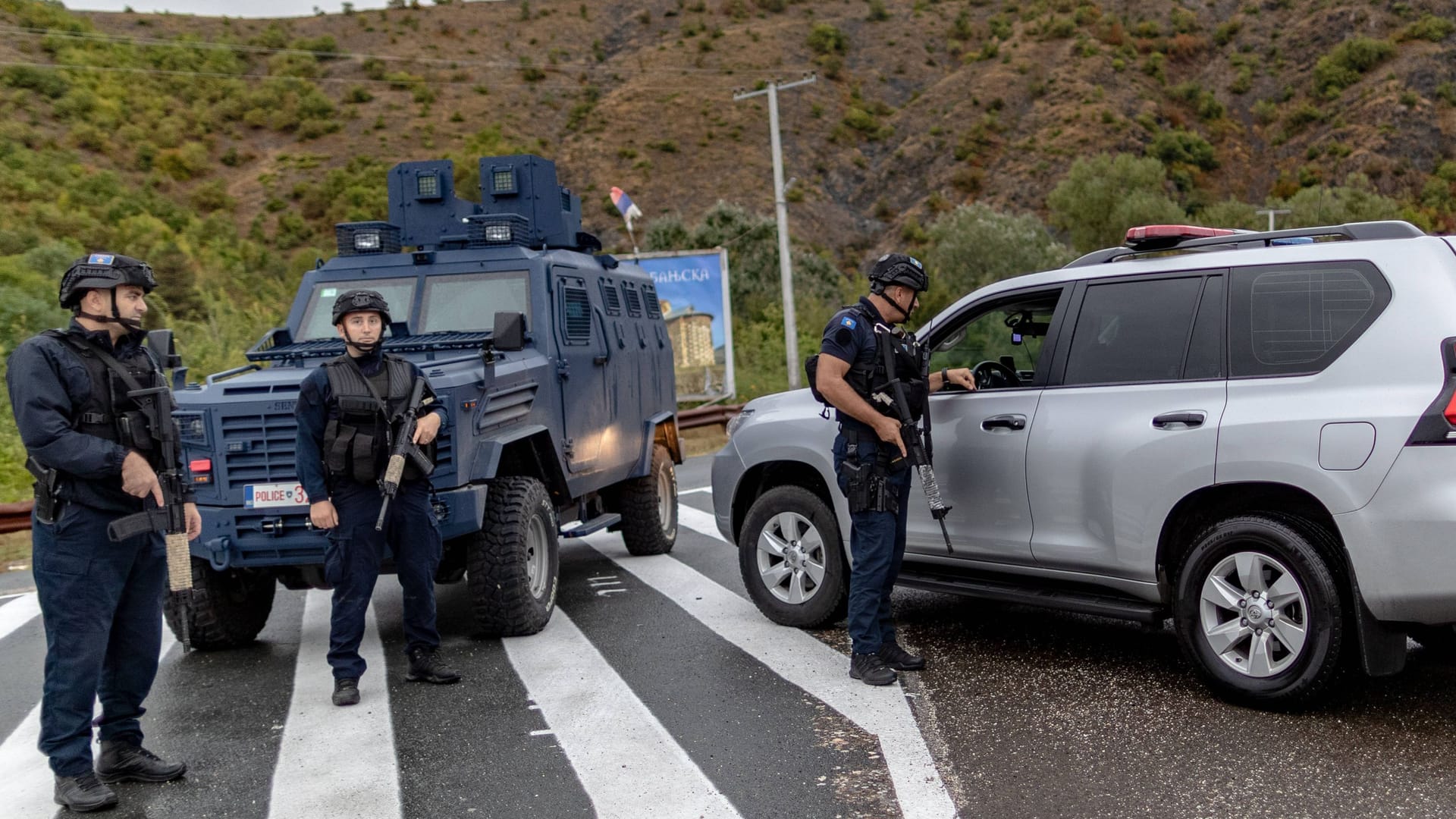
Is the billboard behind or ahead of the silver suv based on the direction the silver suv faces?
ahead

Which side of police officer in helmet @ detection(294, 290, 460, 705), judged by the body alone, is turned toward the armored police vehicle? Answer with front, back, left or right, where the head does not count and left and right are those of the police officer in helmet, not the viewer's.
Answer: back

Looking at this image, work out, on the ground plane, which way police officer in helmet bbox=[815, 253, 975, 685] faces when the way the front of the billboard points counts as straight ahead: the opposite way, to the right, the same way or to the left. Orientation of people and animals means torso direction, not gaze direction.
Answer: to the left

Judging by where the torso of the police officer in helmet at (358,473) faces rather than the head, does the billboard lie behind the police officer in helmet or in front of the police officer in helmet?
behind

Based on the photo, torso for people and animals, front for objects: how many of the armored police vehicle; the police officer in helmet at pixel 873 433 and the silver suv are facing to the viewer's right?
1

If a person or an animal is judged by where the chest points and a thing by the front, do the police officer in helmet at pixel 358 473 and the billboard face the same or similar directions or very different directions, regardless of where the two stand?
same or similar directions

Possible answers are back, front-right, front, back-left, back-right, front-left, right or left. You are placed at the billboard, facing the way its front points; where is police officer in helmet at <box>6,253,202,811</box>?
front

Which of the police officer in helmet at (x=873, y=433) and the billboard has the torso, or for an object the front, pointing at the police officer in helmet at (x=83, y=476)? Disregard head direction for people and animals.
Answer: the billboard

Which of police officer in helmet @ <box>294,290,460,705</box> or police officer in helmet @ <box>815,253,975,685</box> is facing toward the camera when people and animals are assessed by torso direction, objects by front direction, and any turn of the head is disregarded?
police officer in helmet @ <box>294,290,460,705</box>

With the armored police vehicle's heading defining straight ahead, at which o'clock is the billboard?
The billboard is roughly at 5 o'clock from the armored police vehicle.

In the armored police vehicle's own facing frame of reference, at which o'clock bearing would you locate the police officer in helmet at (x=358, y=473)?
The police officer in helmet is roughly at 11 o'clock from the armored police vehicle.

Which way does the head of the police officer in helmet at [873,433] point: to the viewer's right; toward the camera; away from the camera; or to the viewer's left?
to the viewer's right

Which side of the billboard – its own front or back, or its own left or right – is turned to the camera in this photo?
front

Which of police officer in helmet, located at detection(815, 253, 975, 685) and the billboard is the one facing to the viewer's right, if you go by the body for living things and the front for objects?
the police officer in helmet

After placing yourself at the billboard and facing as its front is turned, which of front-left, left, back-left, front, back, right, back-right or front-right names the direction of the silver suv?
front

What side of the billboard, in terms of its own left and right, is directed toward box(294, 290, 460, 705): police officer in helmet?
front

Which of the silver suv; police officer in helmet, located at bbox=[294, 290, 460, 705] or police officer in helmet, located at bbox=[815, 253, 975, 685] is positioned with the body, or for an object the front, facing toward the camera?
police officer in helmet, located at bbox=[294, 290, 460, 705]

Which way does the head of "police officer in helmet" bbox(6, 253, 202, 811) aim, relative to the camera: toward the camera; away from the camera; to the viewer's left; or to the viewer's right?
to the viewer's right
